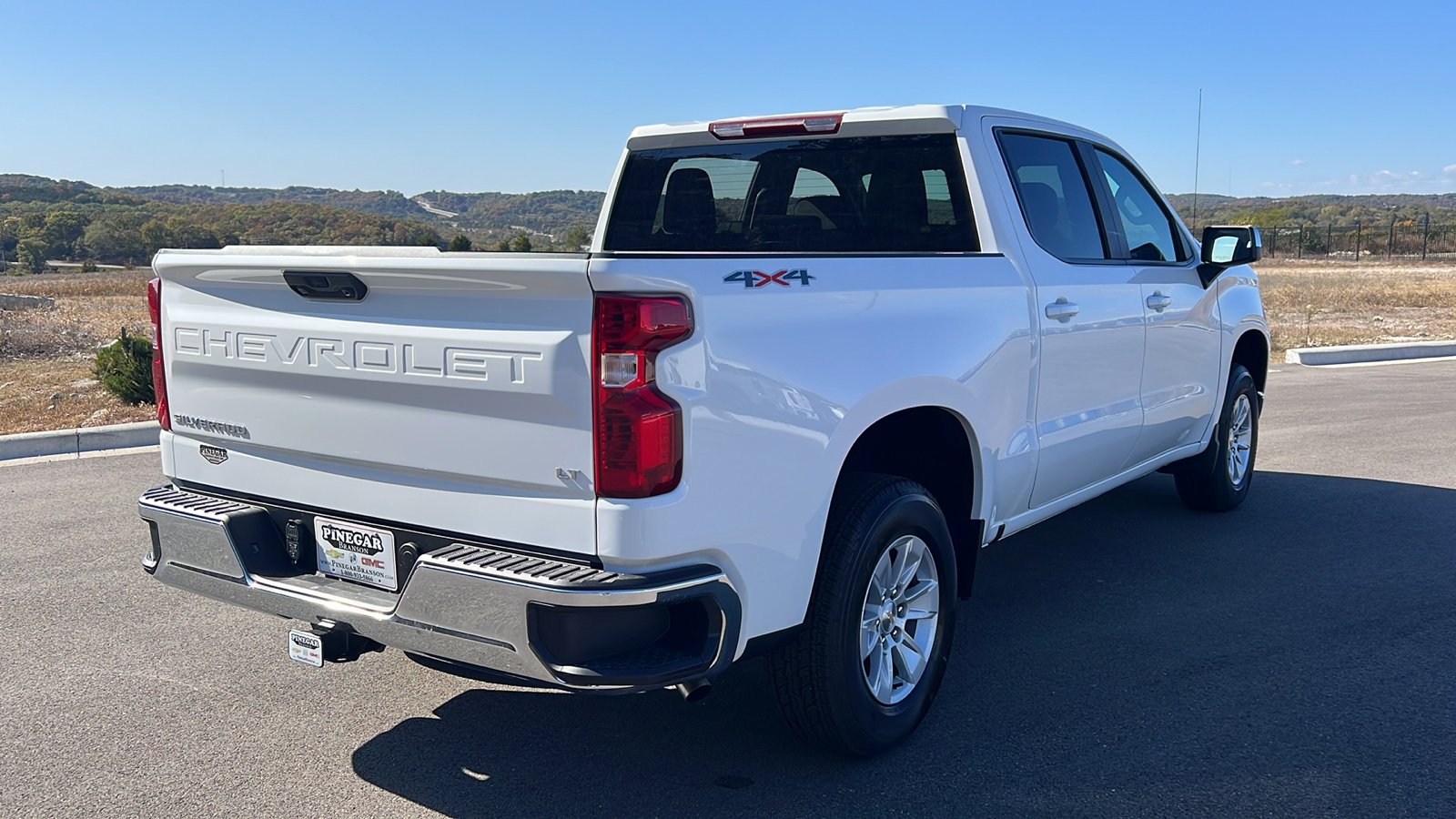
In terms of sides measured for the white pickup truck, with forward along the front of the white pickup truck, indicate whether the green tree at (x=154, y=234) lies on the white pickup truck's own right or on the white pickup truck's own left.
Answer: on the white pickup truck's own left

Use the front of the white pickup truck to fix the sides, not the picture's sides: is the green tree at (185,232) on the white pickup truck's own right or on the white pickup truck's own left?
on the white pickup truck's own left

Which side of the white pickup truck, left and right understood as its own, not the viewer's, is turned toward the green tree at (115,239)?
left

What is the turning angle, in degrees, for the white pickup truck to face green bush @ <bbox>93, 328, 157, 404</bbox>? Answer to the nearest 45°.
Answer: approximately 90° to its left

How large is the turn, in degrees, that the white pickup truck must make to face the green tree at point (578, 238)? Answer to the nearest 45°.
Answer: approximately 45° to its left

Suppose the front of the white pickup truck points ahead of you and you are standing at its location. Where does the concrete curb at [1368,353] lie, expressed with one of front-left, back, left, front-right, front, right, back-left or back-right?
front

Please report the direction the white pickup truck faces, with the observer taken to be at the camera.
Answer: facing away from the viewer and to the right of the viewer
